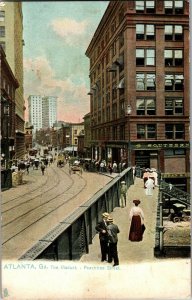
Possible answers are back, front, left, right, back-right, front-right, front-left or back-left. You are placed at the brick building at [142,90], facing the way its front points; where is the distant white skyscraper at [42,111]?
right

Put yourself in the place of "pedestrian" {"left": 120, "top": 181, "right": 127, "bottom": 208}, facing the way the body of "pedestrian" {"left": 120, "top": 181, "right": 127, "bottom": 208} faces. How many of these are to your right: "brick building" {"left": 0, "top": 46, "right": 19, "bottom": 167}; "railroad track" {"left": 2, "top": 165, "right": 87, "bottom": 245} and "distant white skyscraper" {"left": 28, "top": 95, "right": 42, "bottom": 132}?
3

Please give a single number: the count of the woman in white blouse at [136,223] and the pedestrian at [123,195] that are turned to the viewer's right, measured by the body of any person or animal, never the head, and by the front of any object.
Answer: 0

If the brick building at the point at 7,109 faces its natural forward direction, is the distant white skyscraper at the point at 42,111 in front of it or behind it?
in front

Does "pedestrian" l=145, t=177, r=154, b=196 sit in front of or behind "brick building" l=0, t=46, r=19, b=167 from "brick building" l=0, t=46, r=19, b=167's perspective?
in front

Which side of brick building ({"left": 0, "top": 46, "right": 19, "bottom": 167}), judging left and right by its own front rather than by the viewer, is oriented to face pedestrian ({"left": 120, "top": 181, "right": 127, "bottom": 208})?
right
